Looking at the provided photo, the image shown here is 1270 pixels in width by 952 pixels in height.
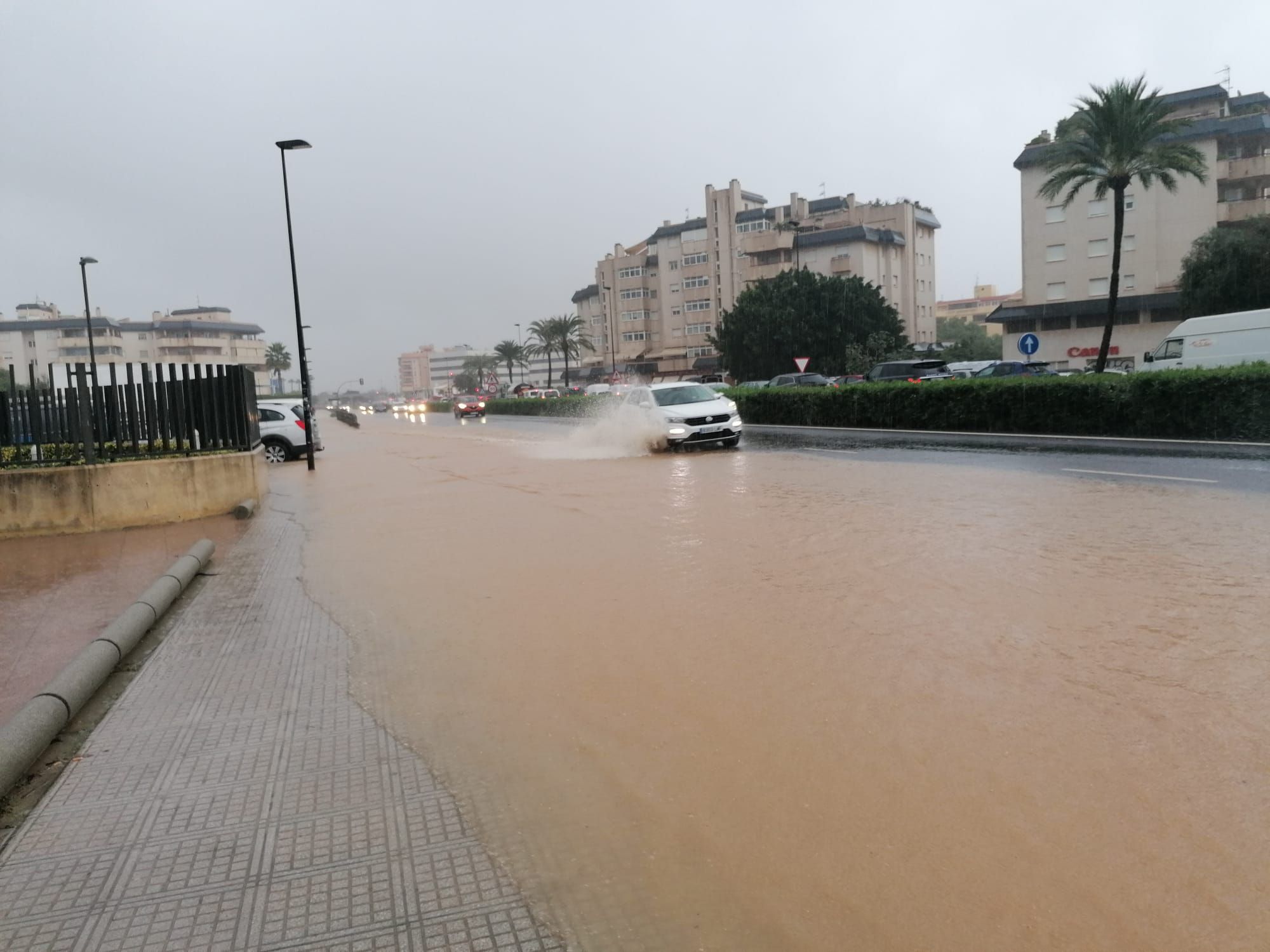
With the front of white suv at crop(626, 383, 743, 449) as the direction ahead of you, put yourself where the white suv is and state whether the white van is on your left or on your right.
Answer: on your left

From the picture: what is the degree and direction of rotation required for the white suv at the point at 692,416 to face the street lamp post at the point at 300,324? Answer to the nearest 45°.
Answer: approximately 135° to its right

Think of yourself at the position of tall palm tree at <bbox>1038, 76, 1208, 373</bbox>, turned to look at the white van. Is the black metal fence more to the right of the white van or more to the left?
right

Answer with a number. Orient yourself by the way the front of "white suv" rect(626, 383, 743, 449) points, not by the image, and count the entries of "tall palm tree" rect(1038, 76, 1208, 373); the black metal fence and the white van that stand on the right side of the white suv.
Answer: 1

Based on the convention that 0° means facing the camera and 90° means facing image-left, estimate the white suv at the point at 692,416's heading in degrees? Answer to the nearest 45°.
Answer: approximately 315°

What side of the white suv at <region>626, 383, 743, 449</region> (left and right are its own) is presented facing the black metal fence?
right

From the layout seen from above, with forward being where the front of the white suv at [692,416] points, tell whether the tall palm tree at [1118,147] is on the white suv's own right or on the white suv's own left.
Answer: on the white suv's own left
